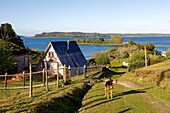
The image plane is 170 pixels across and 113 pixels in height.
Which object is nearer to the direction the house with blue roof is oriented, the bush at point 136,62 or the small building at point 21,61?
the small building

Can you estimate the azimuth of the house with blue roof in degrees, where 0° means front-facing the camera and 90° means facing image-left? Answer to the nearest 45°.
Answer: approximately 45°

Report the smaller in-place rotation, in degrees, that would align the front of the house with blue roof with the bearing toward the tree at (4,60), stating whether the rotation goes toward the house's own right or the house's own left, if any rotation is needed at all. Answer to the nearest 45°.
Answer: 0° — it already faces it

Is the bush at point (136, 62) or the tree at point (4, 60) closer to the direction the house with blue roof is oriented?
the tree

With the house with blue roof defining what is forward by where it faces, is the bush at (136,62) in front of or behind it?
behind
